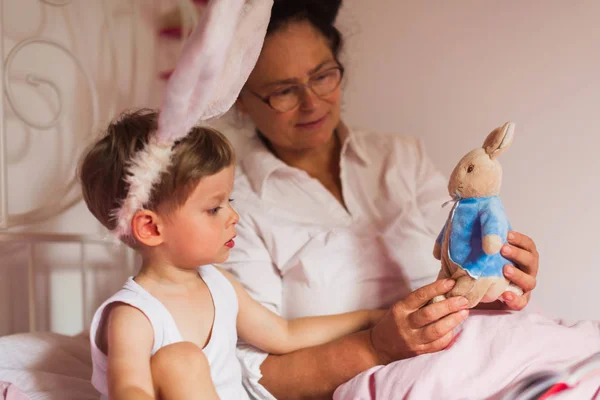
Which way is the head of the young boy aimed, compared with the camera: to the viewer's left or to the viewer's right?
to the viewer's right

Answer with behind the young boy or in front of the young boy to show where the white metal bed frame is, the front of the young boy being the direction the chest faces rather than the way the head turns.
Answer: behind

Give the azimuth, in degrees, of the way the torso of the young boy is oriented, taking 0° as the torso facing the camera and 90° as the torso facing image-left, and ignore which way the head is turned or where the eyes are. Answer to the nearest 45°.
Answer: approximately 315°
